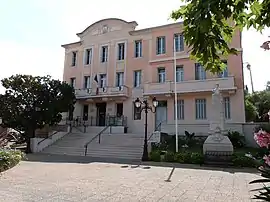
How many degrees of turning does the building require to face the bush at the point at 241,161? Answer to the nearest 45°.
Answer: approximately 90° to its left

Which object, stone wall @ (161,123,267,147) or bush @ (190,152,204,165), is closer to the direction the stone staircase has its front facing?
the bush

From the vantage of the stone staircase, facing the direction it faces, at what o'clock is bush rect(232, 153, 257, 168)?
The bush is roughly at 9 o'clock from the stone staircase.

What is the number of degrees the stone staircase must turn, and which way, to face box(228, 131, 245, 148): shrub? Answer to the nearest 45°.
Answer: approximately 135° to its left

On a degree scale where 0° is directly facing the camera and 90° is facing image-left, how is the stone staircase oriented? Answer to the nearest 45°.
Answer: approximately 45°

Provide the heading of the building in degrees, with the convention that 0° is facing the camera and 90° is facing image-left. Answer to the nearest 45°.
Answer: approximately 45°

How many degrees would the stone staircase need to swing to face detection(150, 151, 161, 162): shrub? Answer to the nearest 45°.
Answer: approximately 90° to its left

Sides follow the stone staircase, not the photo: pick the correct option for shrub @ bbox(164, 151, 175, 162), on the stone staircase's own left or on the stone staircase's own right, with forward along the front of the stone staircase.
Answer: on the stone staircase's own left
